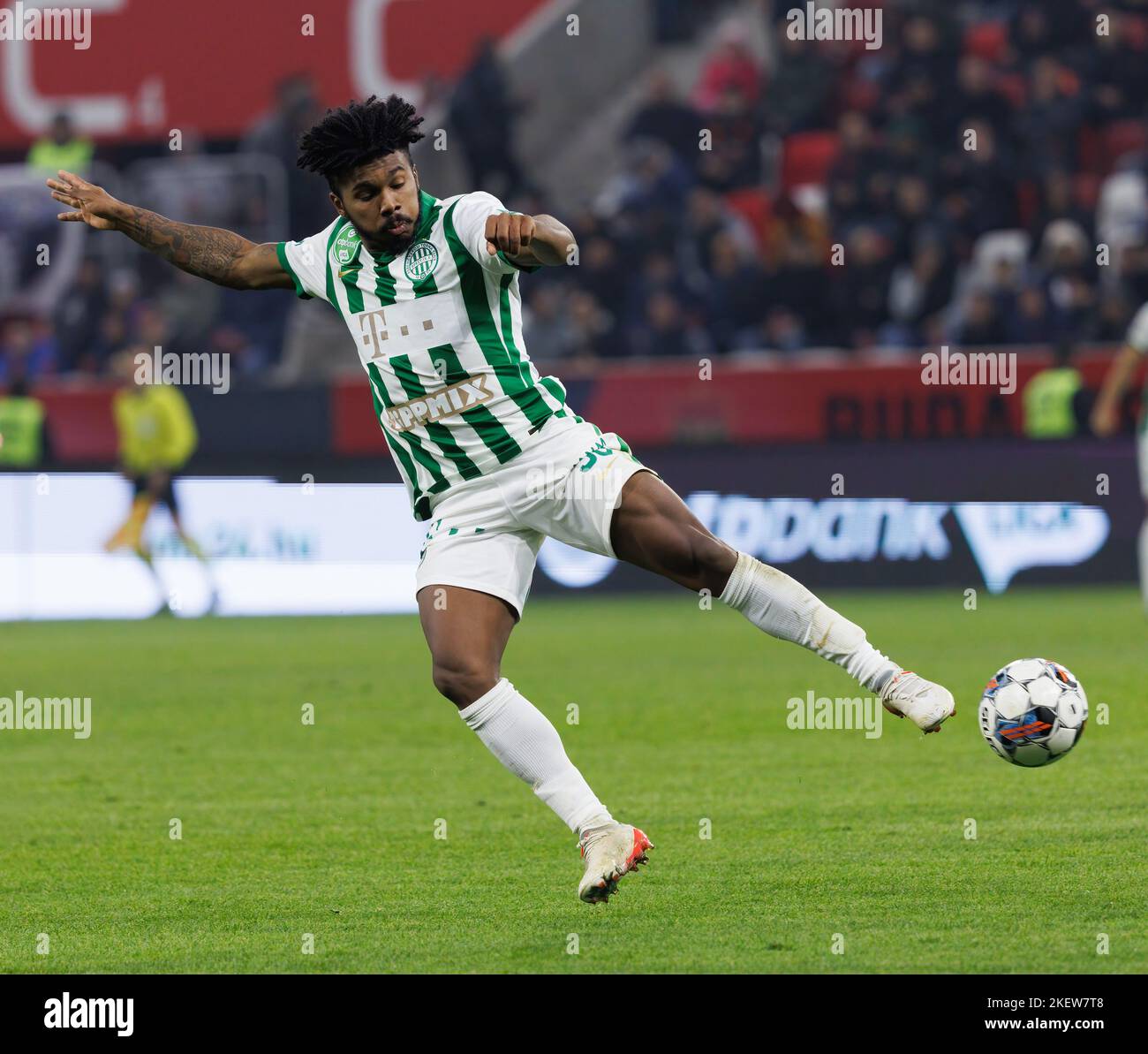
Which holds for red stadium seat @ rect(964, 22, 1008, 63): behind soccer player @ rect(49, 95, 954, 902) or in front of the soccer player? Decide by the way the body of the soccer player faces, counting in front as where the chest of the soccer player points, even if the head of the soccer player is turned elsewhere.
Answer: behind

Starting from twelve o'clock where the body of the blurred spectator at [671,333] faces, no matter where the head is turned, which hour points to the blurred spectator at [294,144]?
the blurred spectator at [294,144] is roughly at 4 o'clock from the blurred spectator at [671,333].

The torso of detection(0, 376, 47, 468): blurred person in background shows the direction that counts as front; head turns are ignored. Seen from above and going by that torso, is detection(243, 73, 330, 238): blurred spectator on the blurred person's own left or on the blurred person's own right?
on the blurred person's own right

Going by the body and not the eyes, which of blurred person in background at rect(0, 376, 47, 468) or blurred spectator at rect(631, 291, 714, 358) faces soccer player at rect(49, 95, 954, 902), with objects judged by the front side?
the blurred spectator

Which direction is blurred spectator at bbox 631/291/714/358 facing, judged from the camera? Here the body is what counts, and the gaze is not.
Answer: toward the camera

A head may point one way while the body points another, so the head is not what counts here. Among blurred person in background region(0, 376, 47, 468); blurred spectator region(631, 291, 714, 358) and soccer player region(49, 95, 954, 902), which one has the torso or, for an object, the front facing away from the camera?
the blurred person in background

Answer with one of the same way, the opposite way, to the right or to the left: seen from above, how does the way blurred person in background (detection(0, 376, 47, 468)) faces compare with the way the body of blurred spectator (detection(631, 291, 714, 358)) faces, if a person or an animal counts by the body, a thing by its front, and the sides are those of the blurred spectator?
the opposite way

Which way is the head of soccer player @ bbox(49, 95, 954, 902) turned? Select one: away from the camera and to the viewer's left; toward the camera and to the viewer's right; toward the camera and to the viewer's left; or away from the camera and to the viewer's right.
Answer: toward the camera and to the viewer's right

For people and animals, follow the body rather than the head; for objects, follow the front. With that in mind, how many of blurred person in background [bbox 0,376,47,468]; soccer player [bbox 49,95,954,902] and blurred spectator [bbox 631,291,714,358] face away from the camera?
1

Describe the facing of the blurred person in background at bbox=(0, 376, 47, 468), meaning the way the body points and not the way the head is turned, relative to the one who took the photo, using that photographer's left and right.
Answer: facing away from the viewer

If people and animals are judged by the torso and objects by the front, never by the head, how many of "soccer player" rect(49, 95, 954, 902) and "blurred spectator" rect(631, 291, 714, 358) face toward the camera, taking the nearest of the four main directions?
2

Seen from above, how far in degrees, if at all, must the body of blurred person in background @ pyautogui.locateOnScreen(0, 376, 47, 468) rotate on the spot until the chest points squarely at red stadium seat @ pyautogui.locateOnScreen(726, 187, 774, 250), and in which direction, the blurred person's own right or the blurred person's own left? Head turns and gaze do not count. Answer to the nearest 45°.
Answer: approximately 90° to the blurred person's own right

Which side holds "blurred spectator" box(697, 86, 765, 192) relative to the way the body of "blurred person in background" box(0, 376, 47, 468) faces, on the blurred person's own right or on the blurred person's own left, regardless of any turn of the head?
on the blurred person's own right

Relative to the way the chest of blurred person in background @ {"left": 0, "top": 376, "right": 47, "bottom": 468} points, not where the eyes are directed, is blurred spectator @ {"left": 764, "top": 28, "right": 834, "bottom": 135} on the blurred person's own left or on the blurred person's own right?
on the blurred person's own right
